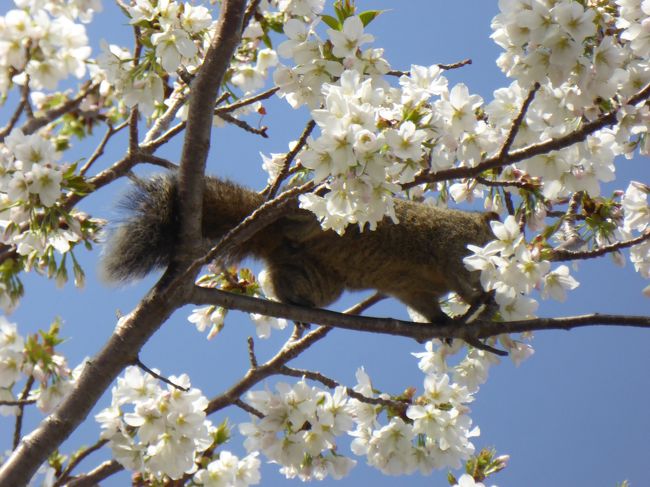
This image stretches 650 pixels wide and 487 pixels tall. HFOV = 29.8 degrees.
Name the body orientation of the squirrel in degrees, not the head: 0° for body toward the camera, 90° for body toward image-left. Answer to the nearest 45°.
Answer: approximately 270°

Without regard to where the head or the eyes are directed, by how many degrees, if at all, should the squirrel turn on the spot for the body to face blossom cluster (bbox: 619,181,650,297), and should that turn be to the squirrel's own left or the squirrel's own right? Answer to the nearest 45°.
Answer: approximately 45° to the squirrel's own right
